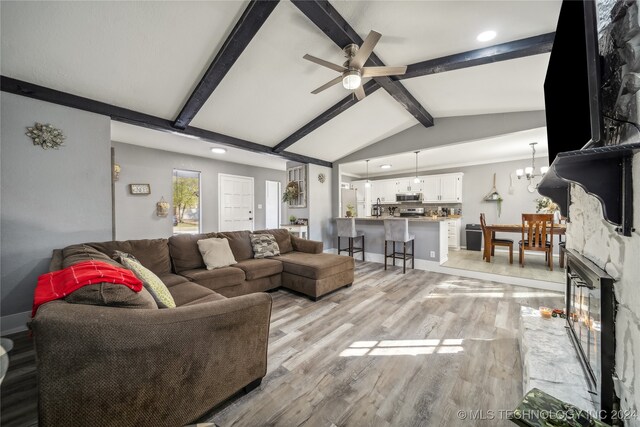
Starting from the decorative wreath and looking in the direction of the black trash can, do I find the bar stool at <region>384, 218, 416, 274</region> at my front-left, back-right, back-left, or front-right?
front-right

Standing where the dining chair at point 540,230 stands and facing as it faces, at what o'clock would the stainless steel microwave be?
The stainless steel microwave is roughly at 10 o'clock from the dining chair.

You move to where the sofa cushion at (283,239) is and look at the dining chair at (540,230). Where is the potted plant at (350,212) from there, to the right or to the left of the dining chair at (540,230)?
left

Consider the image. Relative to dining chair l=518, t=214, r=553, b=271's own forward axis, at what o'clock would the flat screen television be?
The flat screen television is roughly at 6 o'clock from the dining chair.

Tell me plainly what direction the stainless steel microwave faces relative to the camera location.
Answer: facing the viewer

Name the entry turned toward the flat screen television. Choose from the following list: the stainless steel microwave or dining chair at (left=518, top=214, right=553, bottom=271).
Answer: the stainless steel microwave

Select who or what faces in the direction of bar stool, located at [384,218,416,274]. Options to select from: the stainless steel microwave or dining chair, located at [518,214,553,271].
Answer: the stainless steel microwave

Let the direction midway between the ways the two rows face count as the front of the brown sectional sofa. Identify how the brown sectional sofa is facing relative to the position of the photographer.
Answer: facing the viewer and to the right of the viewer

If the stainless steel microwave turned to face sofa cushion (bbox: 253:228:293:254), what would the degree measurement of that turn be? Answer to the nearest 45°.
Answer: approximately 45° to its right

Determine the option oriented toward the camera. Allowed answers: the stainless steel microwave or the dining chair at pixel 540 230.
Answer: the stainless steel microwave

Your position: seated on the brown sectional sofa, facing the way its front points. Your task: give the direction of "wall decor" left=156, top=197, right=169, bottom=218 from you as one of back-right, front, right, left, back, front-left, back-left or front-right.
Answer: back-left

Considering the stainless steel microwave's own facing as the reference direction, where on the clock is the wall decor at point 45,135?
The wall decor is roughly at 1 o'clock from the stainless steel microwave.

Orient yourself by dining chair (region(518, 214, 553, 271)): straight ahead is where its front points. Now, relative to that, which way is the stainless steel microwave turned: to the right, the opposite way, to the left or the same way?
the opposite way

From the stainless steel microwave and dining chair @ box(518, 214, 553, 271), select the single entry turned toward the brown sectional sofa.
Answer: the stainless steel microwave

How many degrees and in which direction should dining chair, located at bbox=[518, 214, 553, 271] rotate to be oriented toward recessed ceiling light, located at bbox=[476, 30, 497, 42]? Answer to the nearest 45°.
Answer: approximately 180°

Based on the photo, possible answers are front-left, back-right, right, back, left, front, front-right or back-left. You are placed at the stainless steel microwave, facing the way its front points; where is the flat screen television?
front

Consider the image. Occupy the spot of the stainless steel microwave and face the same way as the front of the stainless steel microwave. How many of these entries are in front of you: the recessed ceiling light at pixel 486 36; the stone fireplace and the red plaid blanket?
3

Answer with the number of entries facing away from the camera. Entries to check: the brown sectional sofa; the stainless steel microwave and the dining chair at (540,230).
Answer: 1

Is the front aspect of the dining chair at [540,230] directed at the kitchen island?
no

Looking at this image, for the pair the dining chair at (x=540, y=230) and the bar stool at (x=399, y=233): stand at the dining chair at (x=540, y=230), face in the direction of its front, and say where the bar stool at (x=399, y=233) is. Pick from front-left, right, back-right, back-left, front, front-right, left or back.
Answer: back-left

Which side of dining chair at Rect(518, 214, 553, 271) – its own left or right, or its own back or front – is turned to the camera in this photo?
back

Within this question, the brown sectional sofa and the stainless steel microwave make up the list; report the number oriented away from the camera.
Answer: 0

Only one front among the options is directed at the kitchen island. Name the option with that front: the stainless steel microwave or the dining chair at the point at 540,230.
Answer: the stainless steel microwave
